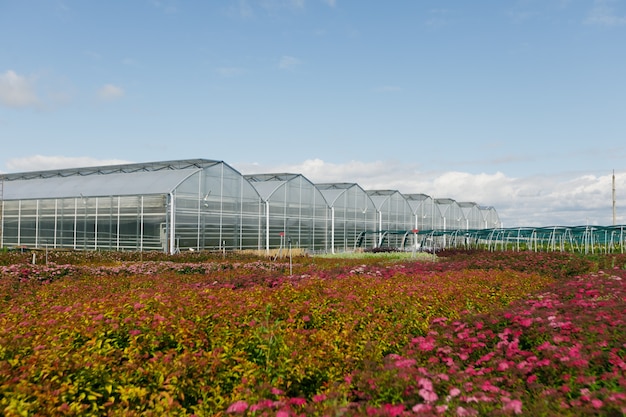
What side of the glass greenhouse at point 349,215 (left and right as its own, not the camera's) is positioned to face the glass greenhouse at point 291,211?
right

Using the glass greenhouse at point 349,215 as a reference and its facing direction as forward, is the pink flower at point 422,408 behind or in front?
in front

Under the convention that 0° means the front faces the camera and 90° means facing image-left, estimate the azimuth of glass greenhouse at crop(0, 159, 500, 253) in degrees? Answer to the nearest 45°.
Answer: approximately 315°

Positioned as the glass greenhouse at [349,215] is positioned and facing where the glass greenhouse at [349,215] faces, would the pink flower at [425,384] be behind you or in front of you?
in front
